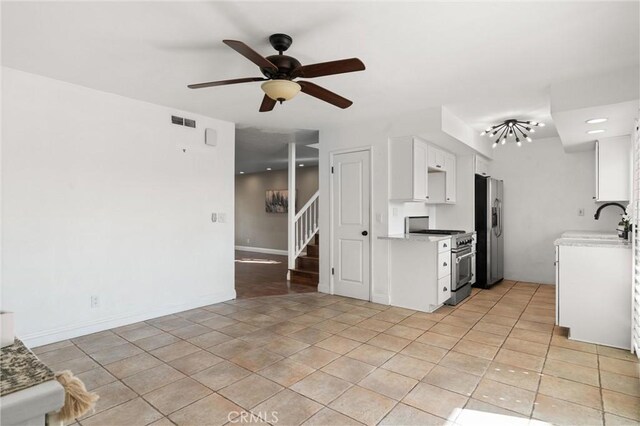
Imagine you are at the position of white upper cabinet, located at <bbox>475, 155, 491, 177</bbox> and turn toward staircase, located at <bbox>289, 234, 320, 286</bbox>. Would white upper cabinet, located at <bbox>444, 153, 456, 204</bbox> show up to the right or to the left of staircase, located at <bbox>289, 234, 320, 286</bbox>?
left

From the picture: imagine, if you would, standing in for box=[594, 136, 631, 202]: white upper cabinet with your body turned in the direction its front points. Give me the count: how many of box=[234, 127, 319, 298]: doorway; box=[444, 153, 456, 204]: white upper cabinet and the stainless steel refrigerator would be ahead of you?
3

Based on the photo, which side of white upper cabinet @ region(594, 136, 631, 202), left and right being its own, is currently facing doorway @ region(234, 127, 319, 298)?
front

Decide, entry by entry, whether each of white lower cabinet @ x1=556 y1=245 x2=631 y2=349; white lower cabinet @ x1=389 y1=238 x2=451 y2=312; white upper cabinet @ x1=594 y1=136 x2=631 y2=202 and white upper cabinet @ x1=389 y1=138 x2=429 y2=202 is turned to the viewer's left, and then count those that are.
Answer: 2

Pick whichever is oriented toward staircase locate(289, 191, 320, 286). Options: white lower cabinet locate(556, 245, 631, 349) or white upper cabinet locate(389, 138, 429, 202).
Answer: the white lower cabinet

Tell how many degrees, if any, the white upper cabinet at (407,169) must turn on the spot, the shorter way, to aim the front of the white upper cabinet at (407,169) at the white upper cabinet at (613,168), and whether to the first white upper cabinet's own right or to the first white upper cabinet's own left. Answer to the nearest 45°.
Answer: approximately 45° to the first white upper cabinet's own left

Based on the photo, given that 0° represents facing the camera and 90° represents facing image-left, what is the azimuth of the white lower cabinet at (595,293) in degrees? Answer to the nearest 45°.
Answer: approximately 90°

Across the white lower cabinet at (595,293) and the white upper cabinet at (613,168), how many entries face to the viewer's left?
2

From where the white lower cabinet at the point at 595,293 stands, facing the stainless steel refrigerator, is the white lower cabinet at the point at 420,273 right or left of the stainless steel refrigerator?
left

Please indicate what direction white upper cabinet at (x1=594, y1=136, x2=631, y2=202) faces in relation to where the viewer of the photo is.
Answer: facing to the left of the viewer

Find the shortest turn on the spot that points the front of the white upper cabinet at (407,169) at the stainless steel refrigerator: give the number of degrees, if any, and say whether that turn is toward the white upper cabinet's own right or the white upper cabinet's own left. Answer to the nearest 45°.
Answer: approximately 90° to the white upper cabinet's own left

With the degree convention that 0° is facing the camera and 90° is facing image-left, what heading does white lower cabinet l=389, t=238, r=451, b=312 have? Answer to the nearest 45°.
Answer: approximately 315°

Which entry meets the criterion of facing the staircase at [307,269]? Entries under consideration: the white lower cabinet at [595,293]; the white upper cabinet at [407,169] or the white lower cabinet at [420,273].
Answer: the white lower cabinet at [595,293]
